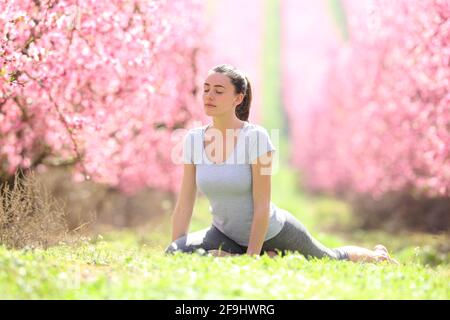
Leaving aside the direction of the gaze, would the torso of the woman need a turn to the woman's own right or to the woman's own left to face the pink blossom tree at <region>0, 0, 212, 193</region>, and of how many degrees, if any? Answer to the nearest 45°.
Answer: approximately 90° to the woman's own right

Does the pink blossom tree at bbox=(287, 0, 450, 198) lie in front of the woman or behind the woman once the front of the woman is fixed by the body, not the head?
behind

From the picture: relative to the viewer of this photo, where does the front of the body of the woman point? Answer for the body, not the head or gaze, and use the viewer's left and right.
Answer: facing the viewer and to the left of the viewer

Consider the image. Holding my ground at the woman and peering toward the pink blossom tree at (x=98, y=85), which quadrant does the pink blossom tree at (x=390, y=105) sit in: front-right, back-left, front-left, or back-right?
front-right

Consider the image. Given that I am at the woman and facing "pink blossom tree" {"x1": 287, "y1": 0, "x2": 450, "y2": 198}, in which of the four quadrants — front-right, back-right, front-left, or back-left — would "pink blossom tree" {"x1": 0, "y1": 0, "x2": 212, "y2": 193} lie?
front-left

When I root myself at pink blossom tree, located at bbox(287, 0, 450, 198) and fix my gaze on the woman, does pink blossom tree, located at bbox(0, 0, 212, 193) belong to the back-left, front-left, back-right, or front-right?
front-right
